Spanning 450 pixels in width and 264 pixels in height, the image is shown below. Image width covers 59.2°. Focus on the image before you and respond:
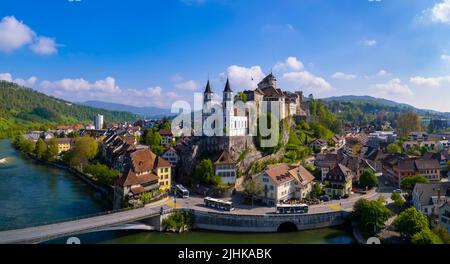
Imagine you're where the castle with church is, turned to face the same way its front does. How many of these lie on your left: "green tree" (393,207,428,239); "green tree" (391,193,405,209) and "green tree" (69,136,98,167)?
2

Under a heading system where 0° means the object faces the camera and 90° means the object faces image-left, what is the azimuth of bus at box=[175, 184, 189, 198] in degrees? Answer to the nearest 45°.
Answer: approximately 315°

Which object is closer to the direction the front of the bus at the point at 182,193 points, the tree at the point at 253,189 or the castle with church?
the tree

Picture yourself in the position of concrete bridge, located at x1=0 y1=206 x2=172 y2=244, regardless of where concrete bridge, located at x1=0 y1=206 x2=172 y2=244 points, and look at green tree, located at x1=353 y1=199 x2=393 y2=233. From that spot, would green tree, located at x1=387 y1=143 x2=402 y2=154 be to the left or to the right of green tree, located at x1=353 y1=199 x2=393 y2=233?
left

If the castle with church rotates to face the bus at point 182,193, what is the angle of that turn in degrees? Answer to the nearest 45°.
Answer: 0° — it already faces it

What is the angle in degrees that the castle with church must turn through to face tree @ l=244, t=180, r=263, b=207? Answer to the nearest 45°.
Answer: approximately 45° to its left

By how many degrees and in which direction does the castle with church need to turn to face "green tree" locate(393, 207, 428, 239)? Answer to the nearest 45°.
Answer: approximately 90° to its left

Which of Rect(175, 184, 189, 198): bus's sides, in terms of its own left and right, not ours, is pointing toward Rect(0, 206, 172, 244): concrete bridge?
right
